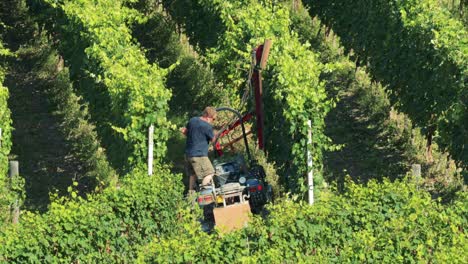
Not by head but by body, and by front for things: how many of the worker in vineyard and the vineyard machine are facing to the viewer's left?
0

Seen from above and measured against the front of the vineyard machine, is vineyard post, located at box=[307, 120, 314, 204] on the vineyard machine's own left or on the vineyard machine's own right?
on the vineyard machine's own right

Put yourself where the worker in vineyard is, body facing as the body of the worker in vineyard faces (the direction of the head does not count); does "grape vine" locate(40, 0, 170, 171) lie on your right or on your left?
on your left

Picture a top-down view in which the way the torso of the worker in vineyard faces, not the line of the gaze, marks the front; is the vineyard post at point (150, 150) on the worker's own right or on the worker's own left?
on the worker's own left

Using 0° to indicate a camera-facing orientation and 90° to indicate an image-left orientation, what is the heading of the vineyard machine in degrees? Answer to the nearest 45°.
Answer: approximately 180°
